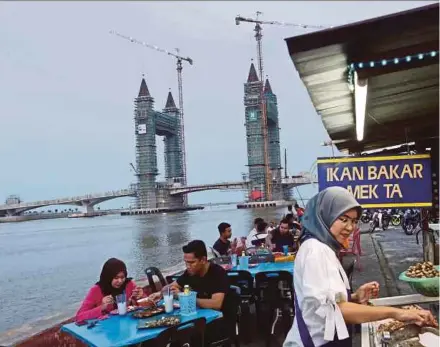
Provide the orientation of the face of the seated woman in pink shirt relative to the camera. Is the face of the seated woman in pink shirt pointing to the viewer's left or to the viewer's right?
to the viewer's right

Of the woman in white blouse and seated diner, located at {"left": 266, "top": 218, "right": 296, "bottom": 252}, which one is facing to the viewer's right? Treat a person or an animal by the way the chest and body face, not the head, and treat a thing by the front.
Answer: the woman in white blouse

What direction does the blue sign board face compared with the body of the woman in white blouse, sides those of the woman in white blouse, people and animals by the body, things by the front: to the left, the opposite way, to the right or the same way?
to the right

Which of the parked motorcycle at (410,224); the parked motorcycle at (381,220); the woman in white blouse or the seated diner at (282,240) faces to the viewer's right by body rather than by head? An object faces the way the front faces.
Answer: the woman in white blouse

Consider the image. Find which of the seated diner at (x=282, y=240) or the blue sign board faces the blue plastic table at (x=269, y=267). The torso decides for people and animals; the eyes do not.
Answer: the seated diner

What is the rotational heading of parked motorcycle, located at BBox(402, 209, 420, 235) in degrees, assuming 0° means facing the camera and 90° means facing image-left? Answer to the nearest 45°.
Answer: approximately 45°

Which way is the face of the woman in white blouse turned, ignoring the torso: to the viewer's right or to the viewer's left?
to the viewer's right

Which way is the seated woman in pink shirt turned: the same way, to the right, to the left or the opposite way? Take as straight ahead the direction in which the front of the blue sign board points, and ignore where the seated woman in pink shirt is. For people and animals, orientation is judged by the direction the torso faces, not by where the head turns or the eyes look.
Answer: to the left

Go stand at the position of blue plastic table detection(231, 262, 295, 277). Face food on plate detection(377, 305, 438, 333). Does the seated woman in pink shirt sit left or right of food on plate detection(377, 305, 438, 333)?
right

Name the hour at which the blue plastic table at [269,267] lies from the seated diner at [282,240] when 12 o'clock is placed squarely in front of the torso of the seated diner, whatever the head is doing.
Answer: The blue plastic table is roughly at 12 o'clock from the seated diner.

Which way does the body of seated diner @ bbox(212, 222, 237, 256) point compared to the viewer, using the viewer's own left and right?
facing to the right of the viewer

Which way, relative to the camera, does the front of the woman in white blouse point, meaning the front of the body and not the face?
to the viewer's right
